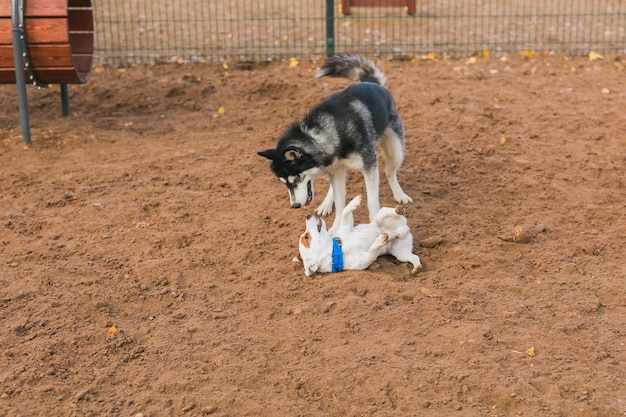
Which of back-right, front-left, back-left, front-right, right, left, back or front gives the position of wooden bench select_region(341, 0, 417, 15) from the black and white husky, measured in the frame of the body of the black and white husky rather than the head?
back-right

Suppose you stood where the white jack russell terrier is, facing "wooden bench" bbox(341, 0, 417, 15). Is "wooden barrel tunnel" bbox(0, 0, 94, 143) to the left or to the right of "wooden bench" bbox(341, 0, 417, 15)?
left

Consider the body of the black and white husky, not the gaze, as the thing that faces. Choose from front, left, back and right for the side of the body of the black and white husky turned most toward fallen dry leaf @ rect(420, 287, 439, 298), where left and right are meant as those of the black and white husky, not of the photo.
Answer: left

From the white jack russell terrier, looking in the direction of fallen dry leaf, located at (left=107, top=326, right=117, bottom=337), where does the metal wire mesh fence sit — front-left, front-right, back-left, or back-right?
back-right

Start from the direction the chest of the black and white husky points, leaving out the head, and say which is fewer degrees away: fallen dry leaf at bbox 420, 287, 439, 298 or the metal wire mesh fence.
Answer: the fallen dry leaf

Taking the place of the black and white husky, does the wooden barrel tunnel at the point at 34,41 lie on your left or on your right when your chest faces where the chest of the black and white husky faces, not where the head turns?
on your right

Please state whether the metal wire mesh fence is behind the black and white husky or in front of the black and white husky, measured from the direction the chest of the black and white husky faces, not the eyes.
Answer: behind

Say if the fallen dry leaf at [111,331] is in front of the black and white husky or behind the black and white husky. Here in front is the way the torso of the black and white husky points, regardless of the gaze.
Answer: in front

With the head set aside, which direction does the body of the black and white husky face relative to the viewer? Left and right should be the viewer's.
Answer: facing the viewer and to the left of the viewer
